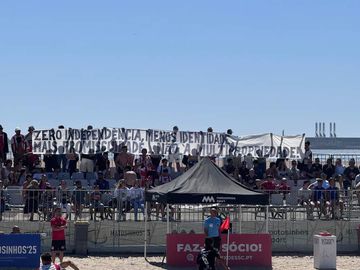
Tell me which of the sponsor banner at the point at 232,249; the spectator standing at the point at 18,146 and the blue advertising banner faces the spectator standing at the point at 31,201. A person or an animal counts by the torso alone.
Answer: the spectator standing at the point at 18,146

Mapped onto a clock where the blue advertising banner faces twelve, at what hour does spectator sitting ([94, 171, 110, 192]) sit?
The spectator sitting is roughly at 7 o'clock from the blue advertising banner.

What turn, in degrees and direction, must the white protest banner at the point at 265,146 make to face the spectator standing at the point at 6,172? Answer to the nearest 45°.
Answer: approximately 45° to its right

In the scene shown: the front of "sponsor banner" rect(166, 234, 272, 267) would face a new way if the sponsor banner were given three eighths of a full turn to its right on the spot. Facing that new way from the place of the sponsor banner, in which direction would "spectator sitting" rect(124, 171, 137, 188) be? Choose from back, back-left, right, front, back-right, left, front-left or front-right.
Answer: front

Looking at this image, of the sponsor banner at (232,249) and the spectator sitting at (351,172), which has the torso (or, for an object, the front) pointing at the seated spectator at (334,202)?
the spectator sitting at (351,172)

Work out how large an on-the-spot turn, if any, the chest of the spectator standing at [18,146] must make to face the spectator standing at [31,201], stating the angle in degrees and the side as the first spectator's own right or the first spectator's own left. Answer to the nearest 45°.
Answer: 0° — they already face them

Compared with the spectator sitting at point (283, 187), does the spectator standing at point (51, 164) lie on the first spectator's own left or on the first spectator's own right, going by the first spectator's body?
on the first spectator's own right

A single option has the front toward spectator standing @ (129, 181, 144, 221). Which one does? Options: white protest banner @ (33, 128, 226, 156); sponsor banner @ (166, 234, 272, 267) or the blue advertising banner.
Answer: the white protest banner

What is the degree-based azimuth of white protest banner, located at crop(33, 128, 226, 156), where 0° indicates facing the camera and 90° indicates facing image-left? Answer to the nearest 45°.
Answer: approximately 0°
